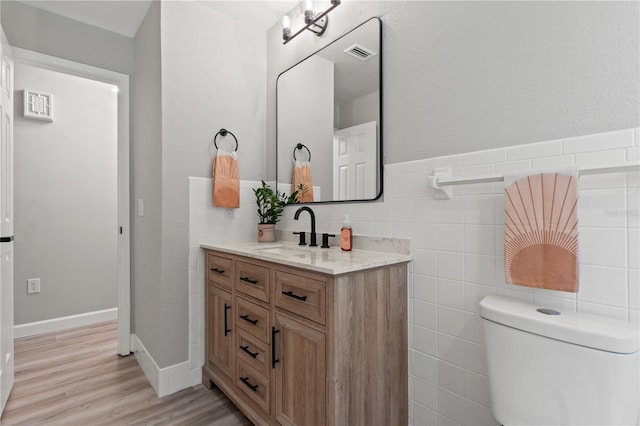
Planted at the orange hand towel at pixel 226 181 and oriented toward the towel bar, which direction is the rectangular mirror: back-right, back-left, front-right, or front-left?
front-left

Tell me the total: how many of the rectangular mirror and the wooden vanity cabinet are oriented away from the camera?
0

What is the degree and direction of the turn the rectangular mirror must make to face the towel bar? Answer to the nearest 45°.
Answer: approximately 90° to its left

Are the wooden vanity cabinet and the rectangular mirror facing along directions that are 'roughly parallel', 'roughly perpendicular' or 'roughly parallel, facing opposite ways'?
roughly parallel

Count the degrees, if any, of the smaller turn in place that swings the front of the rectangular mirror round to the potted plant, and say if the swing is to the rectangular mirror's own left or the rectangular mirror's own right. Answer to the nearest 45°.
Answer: approximately 90° to the rectangular mirror's own right

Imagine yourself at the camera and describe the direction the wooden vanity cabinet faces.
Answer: facing the viewer and to the left of the viewer

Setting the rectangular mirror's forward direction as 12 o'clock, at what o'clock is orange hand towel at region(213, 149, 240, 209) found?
The orange hand towel is roughly at 2 o'clock from the rectangular mirror.

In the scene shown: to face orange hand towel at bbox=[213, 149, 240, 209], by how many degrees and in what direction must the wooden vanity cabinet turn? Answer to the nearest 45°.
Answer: approximately 90° to its right

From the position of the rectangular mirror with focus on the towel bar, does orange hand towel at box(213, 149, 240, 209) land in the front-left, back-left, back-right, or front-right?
back-right

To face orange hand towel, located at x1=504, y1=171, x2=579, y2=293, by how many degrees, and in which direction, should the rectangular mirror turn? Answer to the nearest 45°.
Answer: approximately 90° to its left
